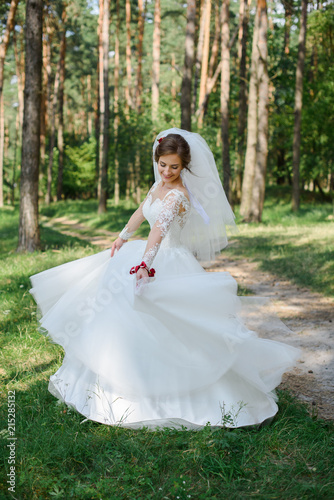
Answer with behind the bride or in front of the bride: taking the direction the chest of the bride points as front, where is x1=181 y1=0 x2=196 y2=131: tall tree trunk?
behind

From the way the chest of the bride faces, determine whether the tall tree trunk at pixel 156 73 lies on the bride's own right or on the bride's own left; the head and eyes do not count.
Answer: on the bride's own right

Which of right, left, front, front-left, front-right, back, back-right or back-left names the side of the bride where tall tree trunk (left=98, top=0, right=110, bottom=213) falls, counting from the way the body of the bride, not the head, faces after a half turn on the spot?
front-left

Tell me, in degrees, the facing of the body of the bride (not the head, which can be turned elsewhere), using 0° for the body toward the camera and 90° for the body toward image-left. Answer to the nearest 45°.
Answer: approximately 45°

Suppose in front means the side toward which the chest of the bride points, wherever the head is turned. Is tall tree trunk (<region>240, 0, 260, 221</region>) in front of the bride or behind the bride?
behind

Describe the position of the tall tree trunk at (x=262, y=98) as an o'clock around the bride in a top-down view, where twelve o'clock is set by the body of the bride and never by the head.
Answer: The tall tree trunk is roughly at 5 o'clock from the bride.

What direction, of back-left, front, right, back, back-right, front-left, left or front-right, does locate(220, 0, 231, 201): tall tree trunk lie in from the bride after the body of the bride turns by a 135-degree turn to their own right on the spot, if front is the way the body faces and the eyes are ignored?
front
